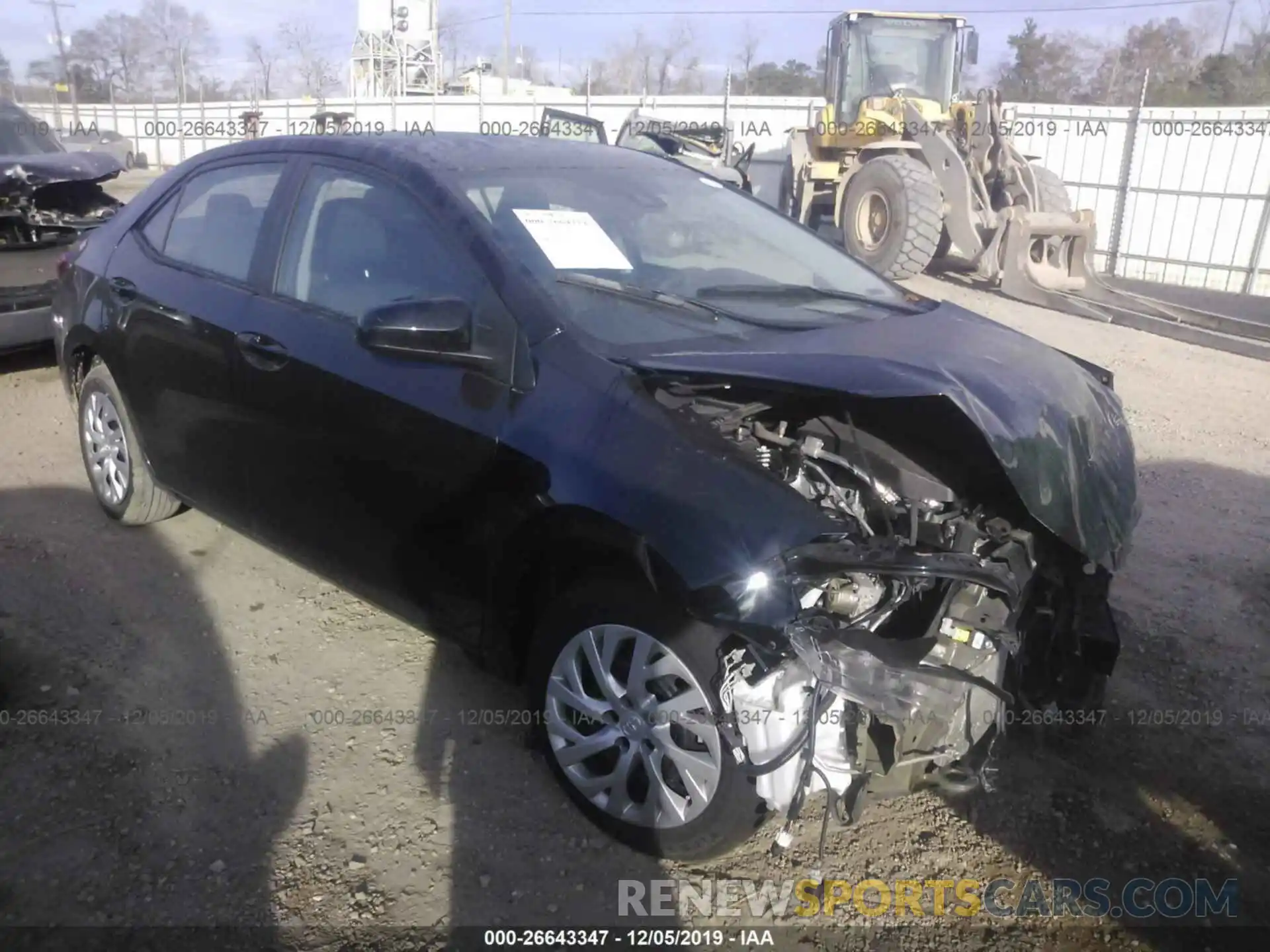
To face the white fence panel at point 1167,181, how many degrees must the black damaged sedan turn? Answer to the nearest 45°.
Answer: approximately 90° to its left

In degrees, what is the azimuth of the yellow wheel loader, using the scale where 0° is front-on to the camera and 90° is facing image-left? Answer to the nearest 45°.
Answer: approximately 315°

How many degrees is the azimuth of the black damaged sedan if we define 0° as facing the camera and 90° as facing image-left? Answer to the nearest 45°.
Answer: approximately 315°

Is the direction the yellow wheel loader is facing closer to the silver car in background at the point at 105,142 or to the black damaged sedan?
the black damaged sedan

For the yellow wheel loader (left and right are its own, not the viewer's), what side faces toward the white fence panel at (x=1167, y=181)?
left

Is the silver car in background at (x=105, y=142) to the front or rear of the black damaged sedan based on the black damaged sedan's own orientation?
to the rear

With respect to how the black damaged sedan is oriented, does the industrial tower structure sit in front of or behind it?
behind

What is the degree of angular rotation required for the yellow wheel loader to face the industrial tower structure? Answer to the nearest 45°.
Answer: approximately 180°

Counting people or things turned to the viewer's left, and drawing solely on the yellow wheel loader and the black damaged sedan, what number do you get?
0
